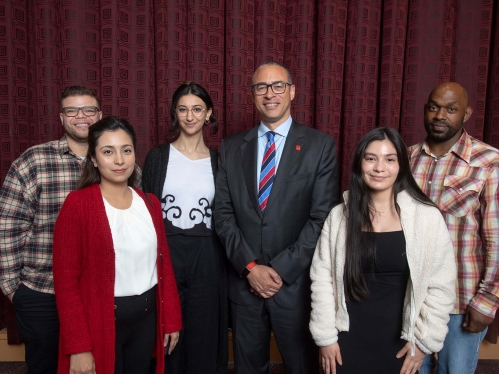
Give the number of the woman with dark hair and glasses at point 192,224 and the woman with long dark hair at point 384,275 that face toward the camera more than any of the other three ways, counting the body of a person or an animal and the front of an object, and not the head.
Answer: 2

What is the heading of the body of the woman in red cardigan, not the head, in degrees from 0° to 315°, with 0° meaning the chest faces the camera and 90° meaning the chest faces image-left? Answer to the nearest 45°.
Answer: approximately 315°

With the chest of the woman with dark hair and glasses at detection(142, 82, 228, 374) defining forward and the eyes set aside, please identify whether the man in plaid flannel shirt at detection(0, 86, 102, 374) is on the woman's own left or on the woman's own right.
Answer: on the woman's own right

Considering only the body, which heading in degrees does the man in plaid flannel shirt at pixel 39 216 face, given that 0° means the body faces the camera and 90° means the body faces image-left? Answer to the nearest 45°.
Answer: approximately 315°

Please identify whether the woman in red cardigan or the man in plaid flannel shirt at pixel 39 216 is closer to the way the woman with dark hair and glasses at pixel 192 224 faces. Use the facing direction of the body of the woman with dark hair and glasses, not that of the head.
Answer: the woman in red cardigan

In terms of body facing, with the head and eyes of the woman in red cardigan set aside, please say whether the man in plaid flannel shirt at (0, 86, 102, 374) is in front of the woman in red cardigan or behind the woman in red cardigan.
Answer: behind

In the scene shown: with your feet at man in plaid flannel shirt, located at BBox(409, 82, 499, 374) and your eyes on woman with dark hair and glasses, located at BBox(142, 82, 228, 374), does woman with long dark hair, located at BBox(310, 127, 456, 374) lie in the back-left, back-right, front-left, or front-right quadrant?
front-left

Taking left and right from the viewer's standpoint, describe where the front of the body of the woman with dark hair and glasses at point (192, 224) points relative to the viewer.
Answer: facing the viewer

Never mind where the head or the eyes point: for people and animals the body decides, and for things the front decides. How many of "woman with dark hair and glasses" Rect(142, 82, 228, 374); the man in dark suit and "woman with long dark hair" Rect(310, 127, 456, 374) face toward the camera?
3

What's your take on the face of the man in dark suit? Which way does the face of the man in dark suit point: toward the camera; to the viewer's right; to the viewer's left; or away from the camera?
toward the camera

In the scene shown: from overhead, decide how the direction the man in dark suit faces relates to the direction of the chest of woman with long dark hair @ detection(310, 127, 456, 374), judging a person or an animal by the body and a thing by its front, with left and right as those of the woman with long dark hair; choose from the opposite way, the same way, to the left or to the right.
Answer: the same way

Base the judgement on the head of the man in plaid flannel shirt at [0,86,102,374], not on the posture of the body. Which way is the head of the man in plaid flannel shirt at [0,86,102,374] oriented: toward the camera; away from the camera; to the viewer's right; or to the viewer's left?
toward the camera

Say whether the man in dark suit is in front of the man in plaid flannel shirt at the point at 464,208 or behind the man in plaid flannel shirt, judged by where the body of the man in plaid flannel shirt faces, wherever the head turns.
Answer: in front

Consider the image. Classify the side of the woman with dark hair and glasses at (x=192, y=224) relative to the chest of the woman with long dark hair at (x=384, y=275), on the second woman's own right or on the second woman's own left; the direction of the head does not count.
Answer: on the second woman's own right

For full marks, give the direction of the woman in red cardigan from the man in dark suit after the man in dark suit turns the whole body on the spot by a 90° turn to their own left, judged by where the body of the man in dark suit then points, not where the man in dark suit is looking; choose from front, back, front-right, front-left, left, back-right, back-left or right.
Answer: back-right

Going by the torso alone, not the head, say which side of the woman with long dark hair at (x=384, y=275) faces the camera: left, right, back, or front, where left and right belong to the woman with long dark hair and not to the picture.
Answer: front

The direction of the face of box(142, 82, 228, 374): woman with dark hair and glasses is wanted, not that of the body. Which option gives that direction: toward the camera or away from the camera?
toward the camera

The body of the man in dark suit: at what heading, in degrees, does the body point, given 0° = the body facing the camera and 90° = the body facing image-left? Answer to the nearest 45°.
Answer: approximately 0°

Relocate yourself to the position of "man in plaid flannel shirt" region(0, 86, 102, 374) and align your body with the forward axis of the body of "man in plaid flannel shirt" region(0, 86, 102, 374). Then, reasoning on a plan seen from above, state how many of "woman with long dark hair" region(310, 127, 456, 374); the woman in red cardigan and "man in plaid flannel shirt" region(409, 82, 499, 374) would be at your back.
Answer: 0

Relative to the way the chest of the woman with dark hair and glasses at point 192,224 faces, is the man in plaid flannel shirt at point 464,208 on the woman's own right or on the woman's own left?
on the woman's own left

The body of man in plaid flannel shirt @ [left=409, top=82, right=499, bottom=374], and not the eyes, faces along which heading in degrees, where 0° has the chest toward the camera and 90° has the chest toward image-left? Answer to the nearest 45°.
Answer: approximately 45°

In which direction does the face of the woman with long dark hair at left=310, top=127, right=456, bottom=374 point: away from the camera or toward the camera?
toward the camera
